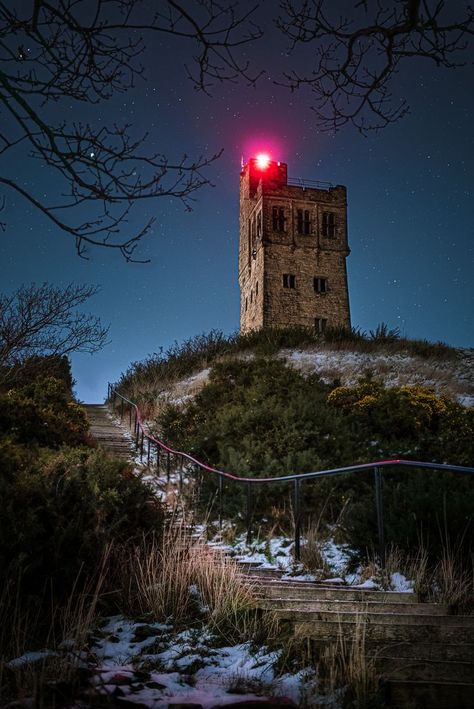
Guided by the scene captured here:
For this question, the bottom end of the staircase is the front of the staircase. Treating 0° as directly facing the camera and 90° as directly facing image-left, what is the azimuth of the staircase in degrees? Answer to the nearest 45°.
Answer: approximately 0°

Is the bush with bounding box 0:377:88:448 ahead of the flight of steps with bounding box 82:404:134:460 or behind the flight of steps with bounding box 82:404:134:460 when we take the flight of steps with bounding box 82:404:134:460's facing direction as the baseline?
ahead

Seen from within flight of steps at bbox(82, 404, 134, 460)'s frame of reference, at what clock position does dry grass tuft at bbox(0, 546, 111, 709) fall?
The dry grass tuft is roughly at 12 o'clock from the flight of steps.

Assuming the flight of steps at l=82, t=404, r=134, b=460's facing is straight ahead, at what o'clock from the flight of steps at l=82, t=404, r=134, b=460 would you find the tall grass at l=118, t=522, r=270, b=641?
The tall grass is roughly at 12 o'clock from the flight of steps.

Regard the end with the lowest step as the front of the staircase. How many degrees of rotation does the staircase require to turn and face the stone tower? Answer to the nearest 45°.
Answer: approximately 180°

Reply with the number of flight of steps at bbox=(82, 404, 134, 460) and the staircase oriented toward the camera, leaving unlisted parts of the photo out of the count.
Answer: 2
